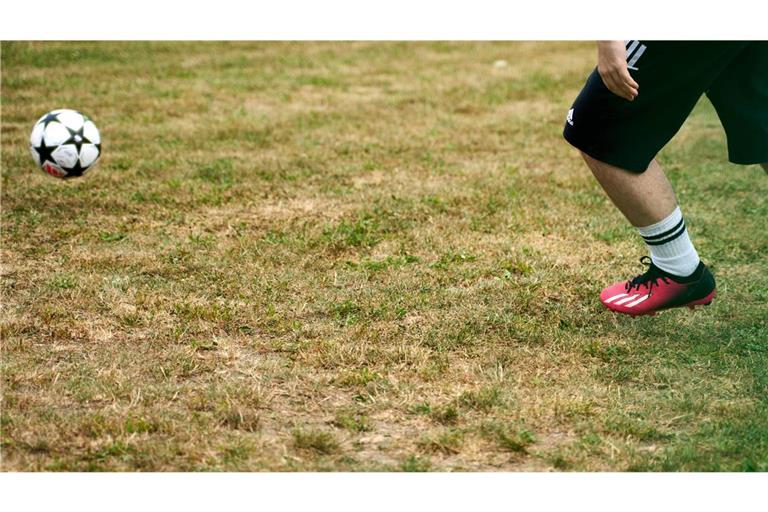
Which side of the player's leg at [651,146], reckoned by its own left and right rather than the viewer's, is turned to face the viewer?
left
